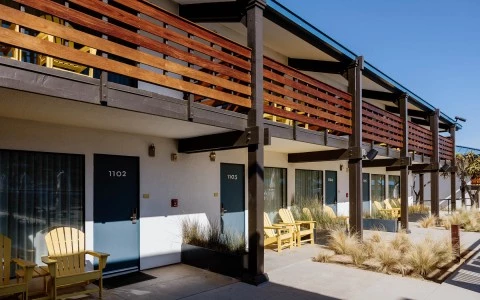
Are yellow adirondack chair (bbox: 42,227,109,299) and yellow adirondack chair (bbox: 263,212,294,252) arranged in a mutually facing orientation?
no

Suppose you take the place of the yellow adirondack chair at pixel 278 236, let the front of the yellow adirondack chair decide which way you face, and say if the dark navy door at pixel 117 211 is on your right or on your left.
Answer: on your right

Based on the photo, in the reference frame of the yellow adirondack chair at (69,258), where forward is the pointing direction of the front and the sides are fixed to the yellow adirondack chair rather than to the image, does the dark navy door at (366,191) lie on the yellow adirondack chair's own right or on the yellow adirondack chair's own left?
on the yellow adirondack chair's own left

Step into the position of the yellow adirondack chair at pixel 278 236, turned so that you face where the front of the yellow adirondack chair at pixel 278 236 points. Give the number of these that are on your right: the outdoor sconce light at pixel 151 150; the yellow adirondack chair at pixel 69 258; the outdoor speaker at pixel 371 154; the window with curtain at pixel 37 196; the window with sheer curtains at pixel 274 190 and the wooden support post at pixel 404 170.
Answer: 3

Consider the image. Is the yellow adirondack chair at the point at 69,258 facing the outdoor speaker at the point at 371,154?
no

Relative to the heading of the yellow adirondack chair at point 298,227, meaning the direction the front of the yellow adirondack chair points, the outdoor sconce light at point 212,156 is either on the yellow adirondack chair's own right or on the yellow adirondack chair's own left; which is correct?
on the yellow adirondack chair's own right

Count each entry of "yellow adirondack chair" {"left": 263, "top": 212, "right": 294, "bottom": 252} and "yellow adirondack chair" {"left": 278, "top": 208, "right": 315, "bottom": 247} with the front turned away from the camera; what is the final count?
0

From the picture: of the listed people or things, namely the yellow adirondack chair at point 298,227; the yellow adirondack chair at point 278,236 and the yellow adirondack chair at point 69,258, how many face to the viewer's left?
0

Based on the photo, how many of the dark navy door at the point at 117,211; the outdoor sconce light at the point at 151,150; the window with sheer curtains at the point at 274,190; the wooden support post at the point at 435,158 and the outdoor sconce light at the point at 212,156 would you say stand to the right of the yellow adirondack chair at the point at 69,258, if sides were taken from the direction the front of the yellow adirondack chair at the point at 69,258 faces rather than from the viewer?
0

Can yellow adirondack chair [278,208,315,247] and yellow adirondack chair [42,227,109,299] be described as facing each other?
no

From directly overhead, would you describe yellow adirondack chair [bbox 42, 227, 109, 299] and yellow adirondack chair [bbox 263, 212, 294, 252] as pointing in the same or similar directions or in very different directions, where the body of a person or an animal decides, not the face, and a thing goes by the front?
same or similar directions

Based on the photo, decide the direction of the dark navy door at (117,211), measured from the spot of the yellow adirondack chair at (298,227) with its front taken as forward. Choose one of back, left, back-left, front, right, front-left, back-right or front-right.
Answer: right

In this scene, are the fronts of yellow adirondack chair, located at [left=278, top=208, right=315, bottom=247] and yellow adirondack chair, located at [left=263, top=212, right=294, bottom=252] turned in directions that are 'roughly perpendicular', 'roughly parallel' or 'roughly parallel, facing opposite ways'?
roughly parallel

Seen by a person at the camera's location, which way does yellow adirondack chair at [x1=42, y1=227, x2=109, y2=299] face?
facing the viewer and to the right of the viewer

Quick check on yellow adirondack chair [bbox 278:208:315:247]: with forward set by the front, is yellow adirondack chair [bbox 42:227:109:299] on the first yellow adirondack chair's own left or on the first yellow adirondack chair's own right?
on the first yellow adirondack chair's own right
